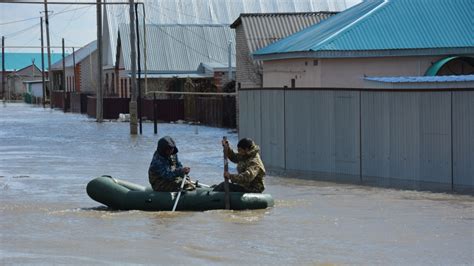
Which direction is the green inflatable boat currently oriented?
to the viewer's left

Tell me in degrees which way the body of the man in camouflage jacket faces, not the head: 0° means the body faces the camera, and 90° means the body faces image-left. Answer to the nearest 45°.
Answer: approximately 90°

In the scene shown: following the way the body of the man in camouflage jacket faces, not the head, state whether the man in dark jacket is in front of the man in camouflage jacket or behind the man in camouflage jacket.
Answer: in front
